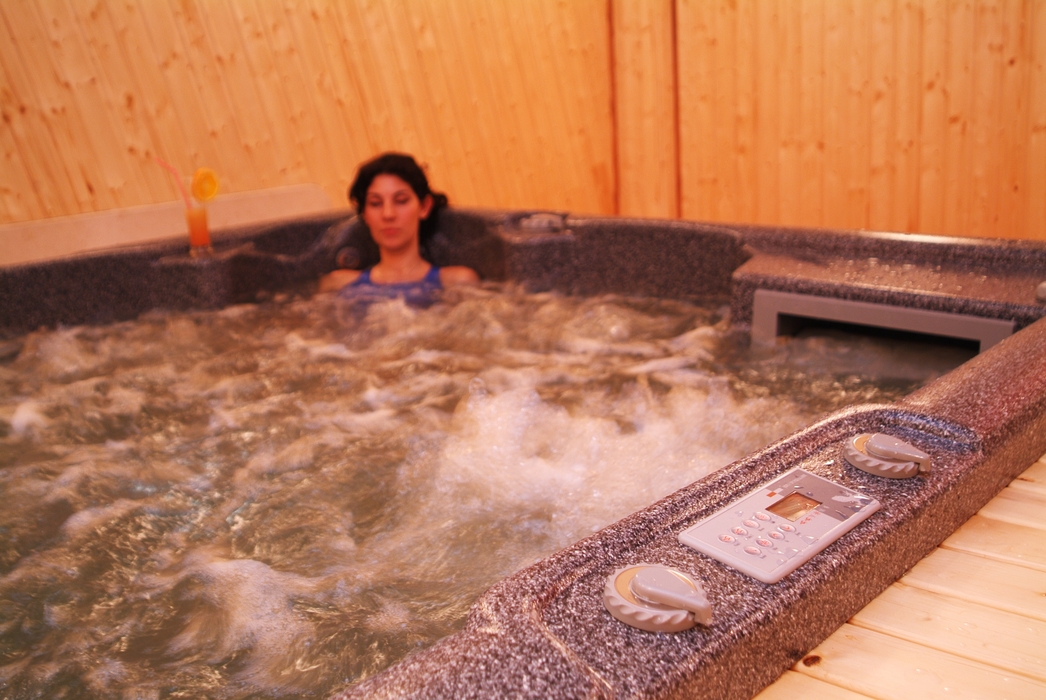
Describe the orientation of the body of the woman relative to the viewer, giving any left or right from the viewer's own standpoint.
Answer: facing the viewer

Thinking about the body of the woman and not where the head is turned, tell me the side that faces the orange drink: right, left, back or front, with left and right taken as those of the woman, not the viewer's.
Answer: right
